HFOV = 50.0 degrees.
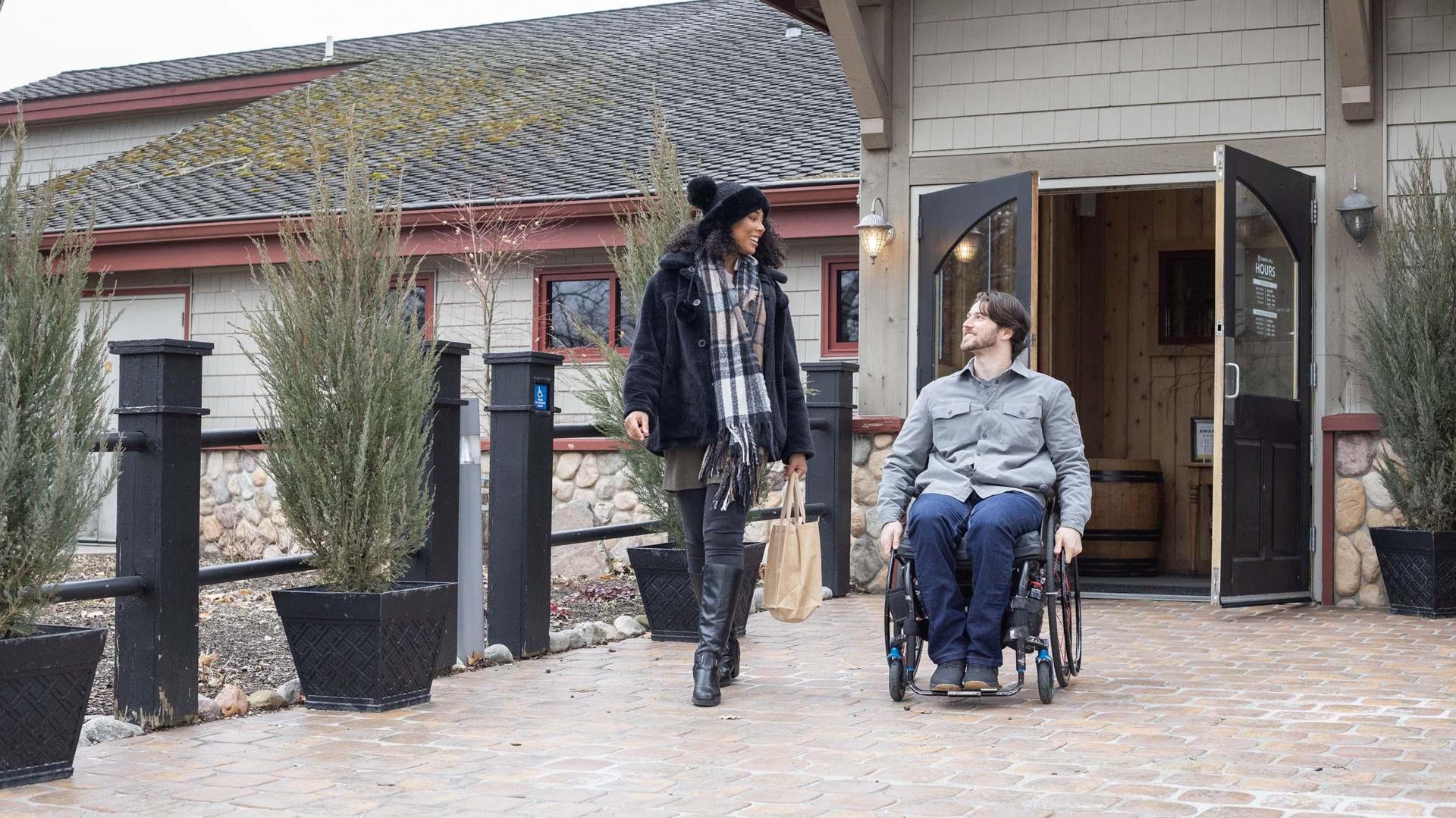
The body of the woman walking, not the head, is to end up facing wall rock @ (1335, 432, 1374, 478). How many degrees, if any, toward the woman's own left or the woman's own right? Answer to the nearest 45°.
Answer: approximately 135° to the woman's own left

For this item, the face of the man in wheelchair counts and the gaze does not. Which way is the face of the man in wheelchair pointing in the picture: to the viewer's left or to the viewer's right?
to the viewer's left

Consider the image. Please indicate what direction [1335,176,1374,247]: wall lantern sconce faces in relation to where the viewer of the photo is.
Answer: facing the viewer

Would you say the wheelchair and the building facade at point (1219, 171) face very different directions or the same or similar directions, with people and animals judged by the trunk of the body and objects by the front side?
same or similar directions

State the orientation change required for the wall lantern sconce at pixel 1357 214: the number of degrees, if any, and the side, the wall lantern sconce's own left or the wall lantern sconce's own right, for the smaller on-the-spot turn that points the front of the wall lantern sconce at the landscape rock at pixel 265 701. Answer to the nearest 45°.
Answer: approximately 45° to the wall lantern sconce's own right

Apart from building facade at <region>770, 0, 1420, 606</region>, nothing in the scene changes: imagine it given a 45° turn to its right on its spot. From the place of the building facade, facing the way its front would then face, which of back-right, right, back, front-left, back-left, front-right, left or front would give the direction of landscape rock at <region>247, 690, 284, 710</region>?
front

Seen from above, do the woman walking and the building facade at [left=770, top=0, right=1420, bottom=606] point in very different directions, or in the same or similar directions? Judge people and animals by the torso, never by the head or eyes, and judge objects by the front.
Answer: same or similar directions

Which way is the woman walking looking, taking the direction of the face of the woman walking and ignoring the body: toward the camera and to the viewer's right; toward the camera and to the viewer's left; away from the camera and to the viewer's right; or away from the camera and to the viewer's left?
toward the camera and to the viewer's right

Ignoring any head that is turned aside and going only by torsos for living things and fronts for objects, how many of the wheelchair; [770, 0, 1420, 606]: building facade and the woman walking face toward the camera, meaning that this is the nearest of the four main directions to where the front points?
3

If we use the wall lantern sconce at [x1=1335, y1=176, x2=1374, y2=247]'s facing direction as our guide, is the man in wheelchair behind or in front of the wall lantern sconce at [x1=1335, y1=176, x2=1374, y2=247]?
in front

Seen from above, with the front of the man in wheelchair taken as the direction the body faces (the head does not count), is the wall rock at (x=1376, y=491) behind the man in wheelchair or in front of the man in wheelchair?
behind

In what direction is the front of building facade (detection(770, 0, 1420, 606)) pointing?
toward the camera

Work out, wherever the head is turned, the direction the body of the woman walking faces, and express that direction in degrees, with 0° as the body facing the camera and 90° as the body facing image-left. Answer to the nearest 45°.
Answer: approximately 0°

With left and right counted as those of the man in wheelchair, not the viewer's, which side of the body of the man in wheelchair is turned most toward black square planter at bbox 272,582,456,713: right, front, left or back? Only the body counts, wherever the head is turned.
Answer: right

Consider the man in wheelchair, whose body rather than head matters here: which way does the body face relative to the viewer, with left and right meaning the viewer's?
facing the viewer

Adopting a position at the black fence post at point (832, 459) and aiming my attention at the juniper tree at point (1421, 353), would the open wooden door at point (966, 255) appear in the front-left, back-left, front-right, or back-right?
front-left
